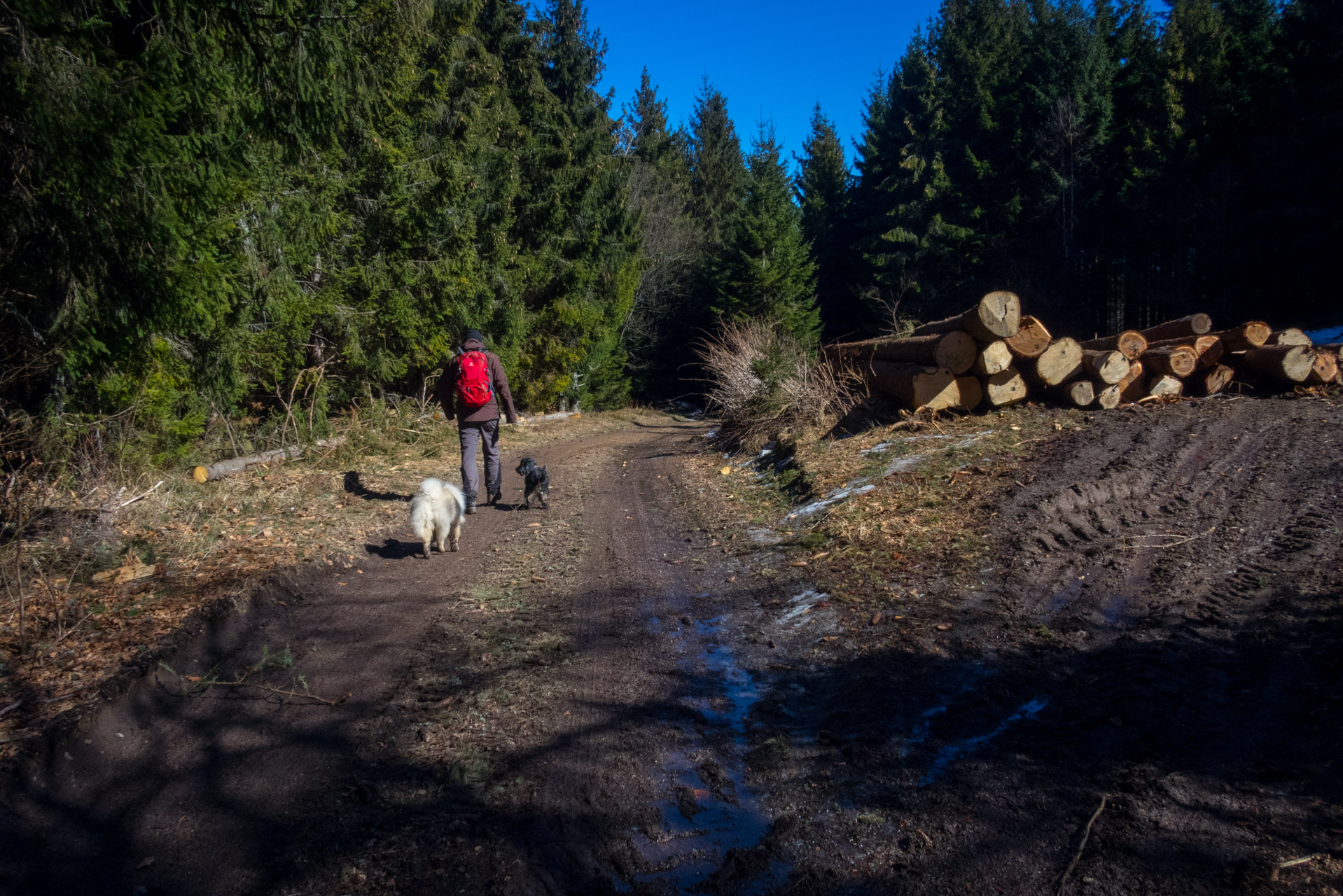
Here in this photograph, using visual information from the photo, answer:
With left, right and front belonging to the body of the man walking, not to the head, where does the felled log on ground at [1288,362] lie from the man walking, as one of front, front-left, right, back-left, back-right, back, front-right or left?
right

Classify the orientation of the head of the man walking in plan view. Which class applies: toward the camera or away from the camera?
away from the camera

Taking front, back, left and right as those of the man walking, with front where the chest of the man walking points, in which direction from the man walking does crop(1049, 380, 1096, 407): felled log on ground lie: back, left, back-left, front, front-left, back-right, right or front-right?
right

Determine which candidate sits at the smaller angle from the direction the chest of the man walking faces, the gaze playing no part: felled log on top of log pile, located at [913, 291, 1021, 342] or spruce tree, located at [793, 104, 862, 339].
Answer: the spruce tree

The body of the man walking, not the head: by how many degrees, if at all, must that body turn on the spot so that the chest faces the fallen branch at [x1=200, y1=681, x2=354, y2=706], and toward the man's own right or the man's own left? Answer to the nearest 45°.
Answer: approximately 180°

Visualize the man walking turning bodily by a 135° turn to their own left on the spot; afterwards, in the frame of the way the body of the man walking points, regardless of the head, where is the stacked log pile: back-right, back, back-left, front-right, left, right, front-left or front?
back-left

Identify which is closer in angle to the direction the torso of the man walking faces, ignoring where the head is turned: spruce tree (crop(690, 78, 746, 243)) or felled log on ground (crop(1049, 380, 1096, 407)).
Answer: the spruce tree

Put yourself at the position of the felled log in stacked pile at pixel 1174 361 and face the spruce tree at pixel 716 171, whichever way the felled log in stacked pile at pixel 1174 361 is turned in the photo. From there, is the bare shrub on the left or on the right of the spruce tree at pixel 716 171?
left

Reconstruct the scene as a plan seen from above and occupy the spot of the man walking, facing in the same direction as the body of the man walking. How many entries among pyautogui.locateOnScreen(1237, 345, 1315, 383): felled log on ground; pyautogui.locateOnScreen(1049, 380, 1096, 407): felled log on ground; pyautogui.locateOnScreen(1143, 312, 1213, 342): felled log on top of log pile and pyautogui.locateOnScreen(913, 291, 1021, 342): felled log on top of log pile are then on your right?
4

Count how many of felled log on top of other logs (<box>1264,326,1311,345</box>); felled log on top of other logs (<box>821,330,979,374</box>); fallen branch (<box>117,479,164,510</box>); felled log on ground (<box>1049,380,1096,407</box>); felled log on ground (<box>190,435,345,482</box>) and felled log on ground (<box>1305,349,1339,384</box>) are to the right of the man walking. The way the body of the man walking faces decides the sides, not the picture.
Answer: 4

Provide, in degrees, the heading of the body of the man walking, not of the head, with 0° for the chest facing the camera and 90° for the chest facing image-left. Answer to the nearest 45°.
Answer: approximately 180°

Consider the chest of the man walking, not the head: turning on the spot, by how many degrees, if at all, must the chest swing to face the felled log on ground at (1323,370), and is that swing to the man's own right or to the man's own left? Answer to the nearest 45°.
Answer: approximately 90° to the man's own right

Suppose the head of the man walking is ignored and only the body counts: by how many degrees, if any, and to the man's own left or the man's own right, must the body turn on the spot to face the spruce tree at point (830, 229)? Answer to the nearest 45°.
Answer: approximately 45° to the man's own right

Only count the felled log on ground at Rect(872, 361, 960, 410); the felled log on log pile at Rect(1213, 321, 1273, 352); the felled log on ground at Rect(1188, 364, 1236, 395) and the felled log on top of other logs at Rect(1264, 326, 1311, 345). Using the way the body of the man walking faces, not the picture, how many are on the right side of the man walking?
4

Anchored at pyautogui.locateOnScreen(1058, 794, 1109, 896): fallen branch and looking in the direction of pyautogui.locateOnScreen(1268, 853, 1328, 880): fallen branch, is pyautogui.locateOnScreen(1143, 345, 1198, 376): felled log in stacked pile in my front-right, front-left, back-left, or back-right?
front-left

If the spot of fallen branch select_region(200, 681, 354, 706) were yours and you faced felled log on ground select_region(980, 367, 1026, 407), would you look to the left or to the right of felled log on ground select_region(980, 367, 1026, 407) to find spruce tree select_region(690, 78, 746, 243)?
left

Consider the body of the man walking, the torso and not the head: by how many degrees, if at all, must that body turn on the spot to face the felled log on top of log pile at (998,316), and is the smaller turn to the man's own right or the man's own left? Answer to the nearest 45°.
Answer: approximately 90° to the man's own right
